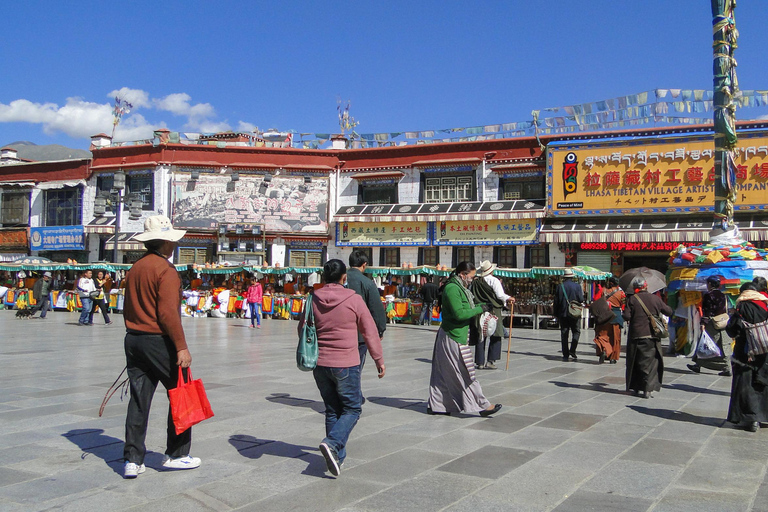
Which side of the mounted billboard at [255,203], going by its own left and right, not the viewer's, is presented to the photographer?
front

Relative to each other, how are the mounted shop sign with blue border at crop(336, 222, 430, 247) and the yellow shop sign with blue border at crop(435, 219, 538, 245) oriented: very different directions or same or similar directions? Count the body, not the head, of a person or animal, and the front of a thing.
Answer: same or similar directions

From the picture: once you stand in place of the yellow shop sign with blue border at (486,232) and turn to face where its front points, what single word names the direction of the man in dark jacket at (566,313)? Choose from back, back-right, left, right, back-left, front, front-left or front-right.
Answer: front

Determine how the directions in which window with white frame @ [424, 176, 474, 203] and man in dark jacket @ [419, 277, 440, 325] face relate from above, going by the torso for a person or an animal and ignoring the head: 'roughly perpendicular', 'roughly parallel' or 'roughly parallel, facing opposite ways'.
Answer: roughly parallel, facing opposite ways

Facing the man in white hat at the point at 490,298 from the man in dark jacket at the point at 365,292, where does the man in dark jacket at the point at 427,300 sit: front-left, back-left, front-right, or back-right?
front-left

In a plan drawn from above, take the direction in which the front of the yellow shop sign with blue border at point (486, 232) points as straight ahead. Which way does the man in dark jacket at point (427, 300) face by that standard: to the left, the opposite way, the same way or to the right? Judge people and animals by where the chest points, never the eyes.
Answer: the opposite way

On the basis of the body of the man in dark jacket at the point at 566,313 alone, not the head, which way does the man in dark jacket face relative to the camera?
away from the camera

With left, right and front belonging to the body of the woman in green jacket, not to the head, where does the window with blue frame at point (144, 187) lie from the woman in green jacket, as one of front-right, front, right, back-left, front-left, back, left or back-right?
back-left

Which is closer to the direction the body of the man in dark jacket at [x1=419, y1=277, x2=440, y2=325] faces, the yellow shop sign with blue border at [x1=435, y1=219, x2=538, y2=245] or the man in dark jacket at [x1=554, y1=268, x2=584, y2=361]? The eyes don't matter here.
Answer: the yellow shop sign with blue border

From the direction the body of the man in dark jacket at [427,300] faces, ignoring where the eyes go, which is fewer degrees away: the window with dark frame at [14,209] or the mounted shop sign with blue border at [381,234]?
the mounted shop sign with blue border

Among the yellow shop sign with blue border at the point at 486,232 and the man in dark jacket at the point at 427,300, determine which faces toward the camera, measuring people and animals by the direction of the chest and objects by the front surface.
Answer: the yellow shop sign with blue border

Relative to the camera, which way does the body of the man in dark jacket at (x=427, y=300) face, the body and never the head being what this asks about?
away from the camera

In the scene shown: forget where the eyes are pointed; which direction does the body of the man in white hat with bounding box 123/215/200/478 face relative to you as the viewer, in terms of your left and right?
facing away from the viewer and to the right of the viewer

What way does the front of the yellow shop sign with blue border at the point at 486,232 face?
toward the camera

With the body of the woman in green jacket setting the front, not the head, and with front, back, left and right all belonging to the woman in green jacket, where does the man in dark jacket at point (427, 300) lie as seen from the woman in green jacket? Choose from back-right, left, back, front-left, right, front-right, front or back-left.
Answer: left

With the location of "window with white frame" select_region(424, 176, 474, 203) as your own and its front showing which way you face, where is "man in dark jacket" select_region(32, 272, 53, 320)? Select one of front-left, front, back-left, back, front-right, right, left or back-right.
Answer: front-right
